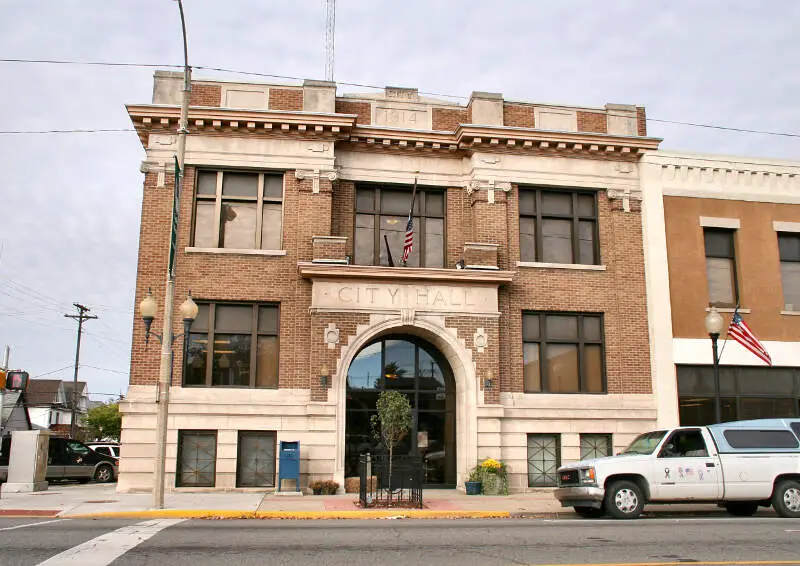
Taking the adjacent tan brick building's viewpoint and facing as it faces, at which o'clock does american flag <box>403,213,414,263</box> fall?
The american flag is roughly at 2 o'clock from the adjacent tan brick building.

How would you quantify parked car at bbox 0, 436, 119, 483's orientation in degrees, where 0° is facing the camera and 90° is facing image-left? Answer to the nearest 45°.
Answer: approximately 270°

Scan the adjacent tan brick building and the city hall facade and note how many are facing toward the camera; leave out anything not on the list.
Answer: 2

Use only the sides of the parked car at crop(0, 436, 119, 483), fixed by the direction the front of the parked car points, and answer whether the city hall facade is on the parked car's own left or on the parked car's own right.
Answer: on the parked car's own right

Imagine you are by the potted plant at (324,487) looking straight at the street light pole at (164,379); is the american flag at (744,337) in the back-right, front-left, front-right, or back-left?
back-left

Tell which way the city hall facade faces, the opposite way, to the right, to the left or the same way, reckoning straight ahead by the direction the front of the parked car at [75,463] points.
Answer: to the right

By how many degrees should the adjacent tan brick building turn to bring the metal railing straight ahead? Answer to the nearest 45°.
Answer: approximately 45° to its right

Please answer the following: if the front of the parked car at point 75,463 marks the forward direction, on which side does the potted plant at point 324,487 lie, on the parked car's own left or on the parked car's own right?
on the parked car's own right

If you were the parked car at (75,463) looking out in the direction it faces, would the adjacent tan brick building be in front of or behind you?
in front

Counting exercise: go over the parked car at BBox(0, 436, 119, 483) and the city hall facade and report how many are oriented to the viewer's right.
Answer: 1
